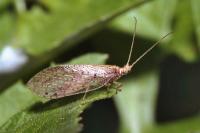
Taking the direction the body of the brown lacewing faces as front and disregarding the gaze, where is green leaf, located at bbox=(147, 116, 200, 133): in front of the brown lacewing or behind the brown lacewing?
in front

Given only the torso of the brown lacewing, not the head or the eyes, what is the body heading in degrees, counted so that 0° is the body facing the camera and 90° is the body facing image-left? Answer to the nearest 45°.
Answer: approximately 270°

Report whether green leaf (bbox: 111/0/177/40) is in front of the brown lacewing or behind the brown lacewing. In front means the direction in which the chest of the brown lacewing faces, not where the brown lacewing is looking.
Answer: in front

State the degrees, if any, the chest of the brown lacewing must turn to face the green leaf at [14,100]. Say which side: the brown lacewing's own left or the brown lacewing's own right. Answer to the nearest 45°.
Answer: approximately 135° to the brown lacewing's own right
